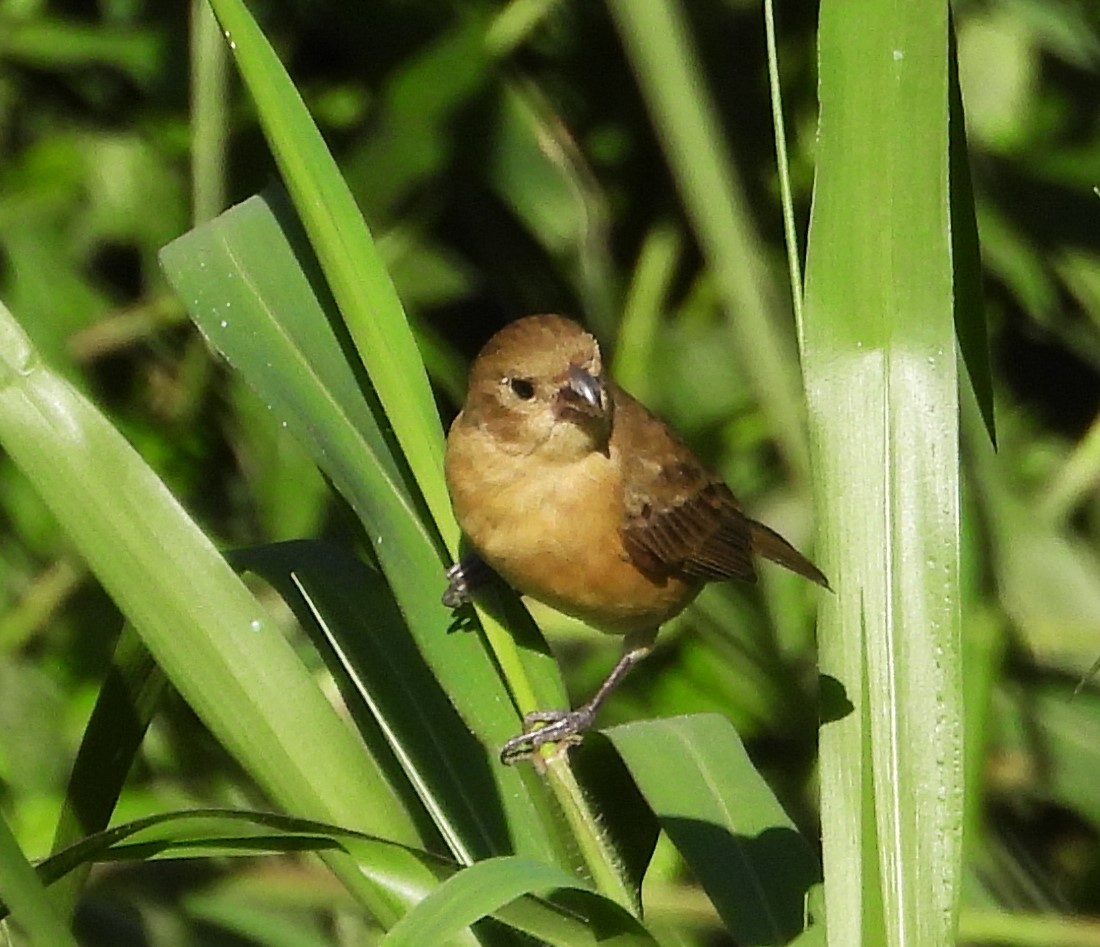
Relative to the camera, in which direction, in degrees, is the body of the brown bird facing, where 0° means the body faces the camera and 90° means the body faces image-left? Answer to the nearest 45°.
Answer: approximately 45°

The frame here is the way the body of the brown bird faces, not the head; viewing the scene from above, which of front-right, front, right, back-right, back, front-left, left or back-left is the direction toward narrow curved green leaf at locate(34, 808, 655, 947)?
front-left

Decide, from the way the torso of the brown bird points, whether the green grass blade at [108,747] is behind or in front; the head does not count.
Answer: in front
